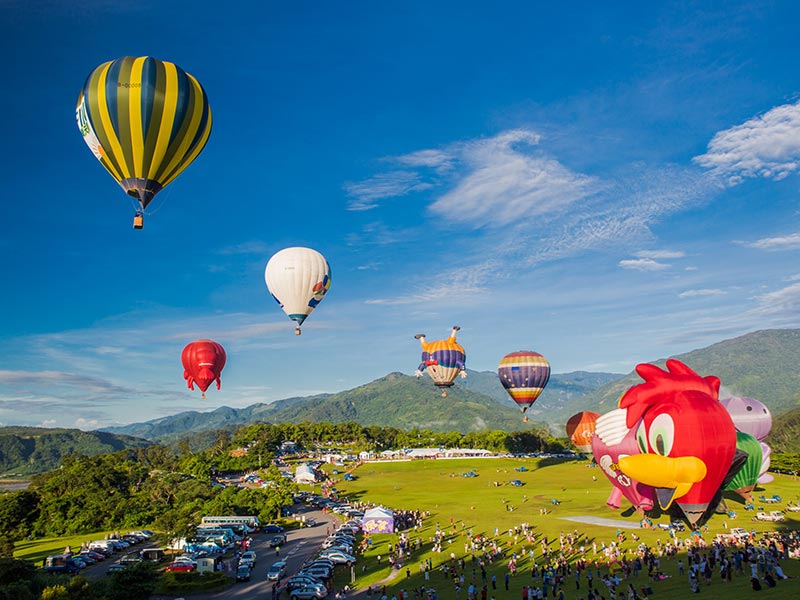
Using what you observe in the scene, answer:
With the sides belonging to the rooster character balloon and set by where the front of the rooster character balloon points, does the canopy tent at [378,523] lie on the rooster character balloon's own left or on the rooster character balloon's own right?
on the rooster character balloon's own right

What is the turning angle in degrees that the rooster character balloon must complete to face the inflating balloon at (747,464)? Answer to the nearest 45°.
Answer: approximately 180°

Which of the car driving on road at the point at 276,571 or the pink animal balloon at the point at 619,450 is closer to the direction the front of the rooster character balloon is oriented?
the car driving on road

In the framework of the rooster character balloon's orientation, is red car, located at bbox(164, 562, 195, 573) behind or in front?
in front

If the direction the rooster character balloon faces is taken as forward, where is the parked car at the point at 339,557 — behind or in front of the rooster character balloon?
in front

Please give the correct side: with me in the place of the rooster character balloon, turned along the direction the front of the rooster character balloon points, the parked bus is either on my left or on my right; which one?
on my right

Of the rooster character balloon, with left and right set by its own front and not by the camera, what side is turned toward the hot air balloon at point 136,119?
front

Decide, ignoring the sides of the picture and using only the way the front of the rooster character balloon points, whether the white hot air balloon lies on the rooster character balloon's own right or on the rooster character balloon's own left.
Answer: on the rooster character balloon's own right

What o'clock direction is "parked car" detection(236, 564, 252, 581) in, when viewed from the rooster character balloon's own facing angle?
The parked car is roughly at 1 o'clock from the rooster character balloon.

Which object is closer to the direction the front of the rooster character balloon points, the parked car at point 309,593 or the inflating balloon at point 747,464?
the parked car
